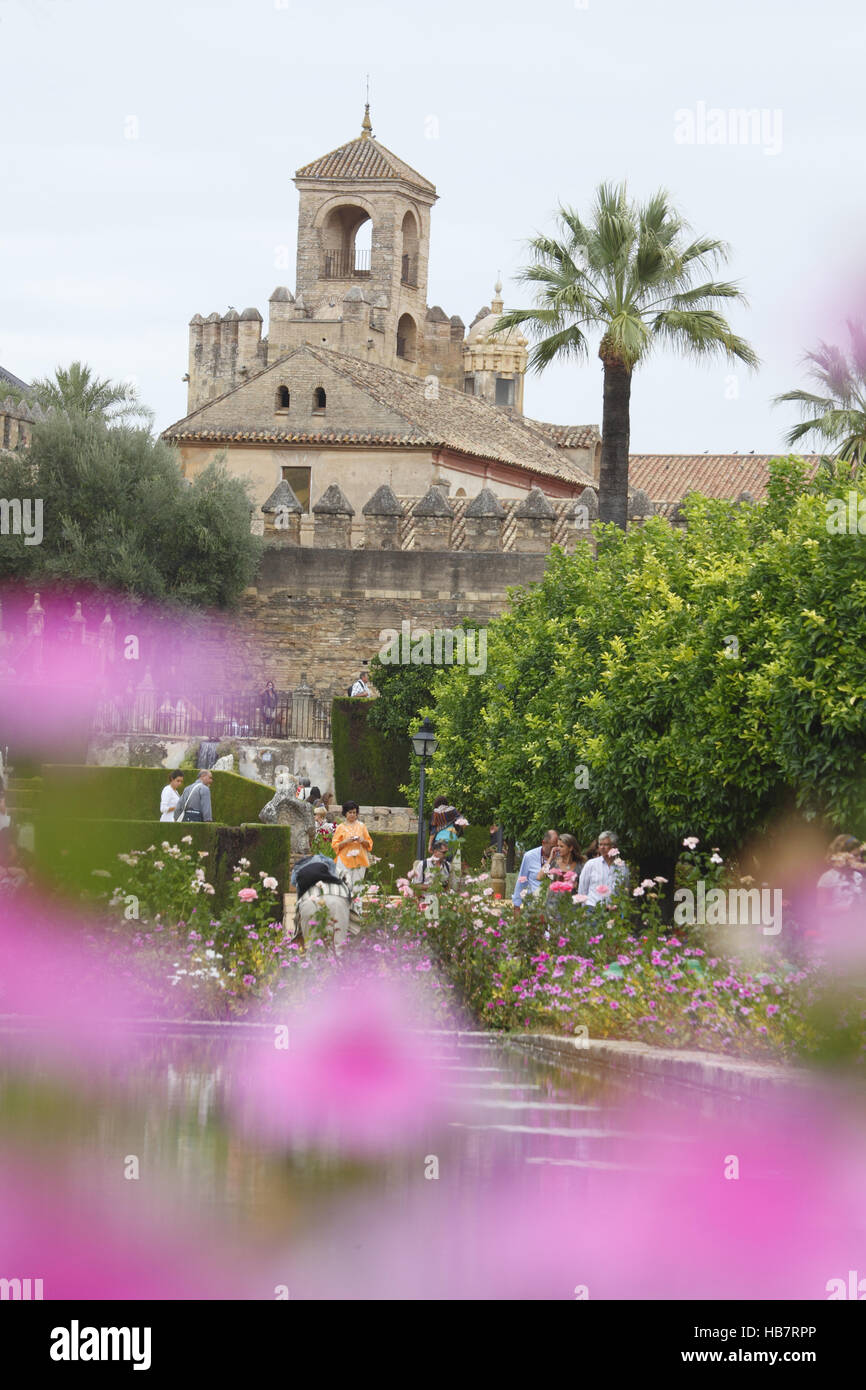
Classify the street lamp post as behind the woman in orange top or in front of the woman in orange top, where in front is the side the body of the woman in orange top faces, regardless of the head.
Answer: behind

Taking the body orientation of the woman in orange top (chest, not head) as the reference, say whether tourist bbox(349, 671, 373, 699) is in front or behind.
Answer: behind

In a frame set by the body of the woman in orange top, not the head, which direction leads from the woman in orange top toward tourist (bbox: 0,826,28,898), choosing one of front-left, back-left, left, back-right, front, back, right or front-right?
front-right

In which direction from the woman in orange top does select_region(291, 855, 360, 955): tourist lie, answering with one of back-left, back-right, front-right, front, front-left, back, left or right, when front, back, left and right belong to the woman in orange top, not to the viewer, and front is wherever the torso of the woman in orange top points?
front

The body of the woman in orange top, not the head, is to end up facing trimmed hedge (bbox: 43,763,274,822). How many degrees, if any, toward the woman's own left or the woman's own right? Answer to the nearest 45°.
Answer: approximately 180°

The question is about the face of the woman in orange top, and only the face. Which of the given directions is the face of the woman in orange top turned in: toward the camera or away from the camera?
toward the camera

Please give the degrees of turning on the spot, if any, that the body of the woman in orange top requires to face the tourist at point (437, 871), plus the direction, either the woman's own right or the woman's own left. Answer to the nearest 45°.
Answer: approximately 90° to the woman's own left

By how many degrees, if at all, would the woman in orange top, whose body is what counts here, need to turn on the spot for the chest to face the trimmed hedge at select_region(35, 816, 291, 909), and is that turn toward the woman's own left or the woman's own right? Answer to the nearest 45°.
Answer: approximately 45° to the woman's own right

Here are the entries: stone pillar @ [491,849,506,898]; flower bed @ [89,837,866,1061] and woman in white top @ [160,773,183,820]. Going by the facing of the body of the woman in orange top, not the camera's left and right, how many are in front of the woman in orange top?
1

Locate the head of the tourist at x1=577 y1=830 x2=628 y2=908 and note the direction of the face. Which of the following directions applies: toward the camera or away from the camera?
toward the camera

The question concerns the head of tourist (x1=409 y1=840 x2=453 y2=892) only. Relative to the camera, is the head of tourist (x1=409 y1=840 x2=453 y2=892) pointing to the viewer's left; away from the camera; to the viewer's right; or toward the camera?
toward the camera

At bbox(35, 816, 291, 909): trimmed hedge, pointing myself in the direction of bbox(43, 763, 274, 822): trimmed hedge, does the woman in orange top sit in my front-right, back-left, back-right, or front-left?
front-right

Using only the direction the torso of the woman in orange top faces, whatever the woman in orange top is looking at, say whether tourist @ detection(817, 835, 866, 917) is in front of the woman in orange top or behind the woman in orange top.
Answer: in front

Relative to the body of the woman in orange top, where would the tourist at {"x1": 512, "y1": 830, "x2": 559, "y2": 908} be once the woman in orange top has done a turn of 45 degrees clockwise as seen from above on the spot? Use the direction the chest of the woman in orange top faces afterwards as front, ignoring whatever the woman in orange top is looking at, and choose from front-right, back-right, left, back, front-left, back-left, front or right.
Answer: left

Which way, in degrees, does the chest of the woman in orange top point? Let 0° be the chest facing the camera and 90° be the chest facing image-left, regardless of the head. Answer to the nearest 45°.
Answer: approximately 0°

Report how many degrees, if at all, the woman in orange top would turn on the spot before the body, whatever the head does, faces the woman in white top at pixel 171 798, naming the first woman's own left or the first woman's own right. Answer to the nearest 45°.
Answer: approximately 135° to the first woman's own right

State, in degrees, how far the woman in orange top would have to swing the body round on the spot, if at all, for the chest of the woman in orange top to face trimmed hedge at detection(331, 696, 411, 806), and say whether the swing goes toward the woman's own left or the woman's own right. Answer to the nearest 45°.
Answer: approximately 180°

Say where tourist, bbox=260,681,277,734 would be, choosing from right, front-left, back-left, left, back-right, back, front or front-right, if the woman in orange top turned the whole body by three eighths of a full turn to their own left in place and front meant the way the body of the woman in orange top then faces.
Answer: front-left
